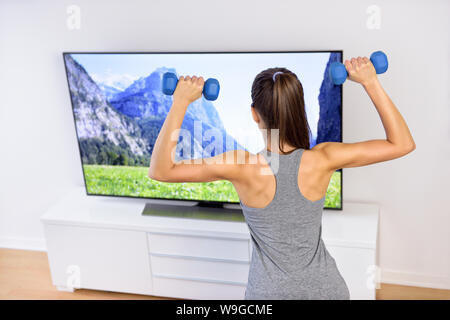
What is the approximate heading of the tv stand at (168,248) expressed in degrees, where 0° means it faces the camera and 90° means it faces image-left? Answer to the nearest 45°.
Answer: approximately 0°

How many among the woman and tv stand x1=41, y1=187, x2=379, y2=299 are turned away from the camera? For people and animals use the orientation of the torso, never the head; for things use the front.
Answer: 1

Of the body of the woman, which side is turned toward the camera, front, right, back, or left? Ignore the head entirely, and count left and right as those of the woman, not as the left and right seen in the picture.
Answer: back

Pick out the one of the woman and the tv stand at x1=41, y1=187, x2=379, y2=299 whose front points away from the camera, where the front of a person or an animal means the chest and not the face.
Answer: the woman

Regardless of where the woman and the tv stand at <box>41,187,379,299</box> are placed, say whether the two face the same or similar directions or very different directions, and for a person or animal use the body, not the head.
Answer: very different directions

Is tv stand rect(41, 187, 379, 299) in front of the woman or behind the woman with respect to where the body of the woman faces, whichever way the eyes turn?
in front

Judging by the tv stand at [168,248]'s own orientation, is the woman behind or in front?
in front

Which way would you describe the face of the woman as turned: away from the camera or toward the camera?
away from the camera
